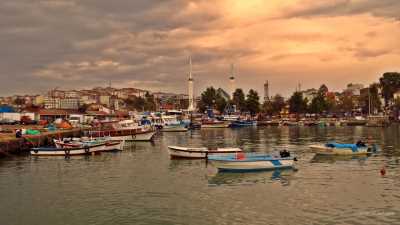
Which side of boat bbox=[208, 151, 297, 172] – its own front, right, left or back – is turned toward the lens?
left
